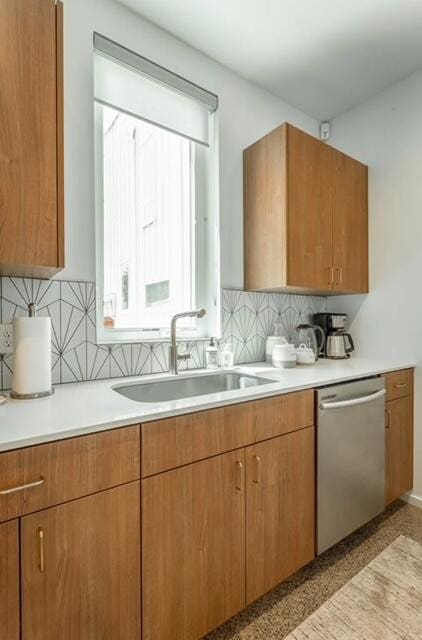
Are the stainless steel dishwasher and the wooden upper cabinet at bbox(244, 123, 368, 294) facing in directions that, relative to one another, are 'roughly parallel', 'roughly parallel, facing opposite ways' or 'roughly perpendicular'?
roughly parallel

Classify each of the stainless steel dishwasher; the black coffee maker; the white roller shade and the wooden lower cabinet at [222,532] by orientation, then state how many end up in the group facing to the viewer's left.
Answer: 0

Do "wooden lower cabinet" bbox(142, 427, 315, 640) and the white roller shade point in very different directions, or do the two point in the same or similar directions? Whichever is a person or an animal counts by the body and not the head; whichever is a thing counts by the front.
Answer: same or similar directions

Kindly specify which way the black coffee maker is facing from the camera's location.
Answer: facing the viewer and to the right of the viewer

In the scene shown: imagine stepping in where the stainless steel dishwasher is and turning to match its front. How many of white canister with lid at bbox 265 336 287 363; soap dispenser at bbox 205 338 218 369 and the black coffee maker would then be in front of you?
0

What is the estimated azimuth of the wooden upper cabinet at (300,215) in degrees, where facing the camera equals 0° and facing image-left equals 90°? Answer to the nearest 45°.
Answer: approximately 315°

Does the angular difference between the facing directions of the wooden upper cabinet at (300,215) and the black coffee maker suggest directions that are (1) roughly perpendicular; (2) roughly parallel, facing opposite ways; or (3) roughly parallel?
roughly parallel

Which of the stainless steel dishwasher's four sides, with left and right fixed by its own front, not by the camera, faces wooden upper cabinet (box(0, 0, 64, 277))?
right

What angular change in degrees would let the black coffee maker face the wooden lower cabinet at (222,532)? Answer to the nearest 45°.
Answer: approximately 45° to its right

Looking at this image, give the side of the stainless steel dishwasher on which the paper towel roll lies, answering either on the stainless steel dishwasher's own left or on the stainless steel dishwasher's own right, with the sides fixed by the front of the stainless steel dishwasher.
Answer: on the stainless steel dishwasher's own right

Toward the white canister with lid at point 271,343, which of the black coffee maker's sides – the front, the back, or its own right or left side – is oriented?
right
